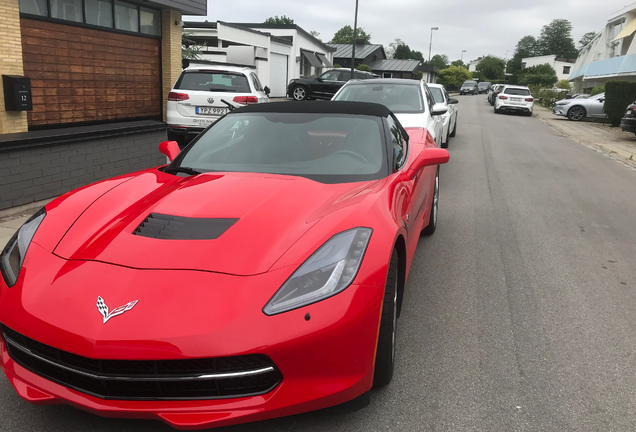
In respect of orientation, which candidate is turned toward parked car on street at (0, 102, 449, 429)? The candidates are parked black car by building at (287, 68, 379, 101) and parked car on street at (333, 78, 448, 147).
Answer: parked car on street at (333, 78, 448, 147)

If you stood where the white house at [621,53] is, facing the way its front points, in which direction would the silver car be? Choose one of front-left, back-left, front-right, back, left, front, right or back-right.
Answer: front-left

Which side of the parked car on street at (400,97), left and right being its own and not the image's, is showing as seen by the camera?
front

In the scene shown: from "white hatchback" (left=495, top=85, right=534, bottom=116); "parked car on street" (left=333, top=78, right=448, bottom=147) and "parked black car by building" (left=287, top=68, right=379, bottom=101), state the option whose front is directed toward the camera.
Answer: "parked car on street" (left=333, top=78, right=448, bottom=147)

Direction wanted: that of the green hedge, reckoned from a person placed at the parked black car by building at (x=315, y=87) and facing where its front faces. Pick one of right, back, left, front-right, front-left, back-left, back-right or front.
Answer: back

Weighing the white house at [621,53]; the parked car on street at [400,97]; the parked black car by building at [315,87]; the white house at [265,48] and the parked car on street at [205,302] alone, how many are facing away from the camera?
0

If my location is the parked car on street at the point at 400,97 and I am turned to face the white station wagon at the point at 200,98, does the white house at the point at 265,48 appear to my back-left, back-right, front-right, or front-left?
front-right

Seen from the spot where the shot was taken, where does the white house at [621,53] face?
facing the viewer and to the left of the viewer

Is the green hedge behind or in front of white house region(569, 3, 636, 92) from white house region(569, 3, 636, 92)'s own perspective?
in front

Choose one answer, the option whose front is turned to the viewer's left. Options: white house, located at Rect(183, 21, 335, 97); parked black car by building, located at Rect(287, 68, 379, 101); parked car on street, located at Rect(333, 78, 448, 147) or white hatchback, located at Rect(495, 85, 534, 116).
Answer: parked black car by building, located at Rect(287, 68, 379, 101)

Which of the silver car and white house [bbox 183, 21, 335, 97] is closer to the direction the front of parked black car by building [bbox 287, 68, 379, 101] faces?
the white house

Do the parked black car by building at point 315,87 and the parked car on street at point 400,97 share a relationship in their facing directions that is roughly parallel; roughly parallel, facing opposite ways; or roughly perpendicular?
roughly perpendicular

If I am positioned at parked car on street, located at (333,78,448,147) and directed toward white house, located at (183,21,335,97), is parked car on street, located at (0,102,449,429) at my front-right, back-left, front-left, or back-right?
back-left

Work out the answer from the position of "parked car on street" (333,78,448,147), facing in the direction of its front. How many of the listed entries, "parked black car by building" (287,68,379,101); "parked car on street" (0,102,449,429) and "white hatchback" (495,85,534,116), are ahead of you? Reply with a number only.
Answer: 1

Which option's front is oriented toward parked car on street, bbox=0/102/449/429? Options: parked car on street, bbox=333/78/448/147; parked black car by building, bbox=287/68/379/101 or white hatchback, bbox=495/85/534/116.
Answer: parked car on street, bbox=333/78/448/147

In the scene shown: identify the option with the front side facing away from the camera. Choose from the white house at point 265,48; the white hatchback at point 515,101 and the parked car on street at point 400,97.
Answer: the white hatchback

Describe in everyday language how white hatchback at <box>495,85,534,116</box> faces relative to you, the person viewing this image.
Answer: facing away from the viewer
